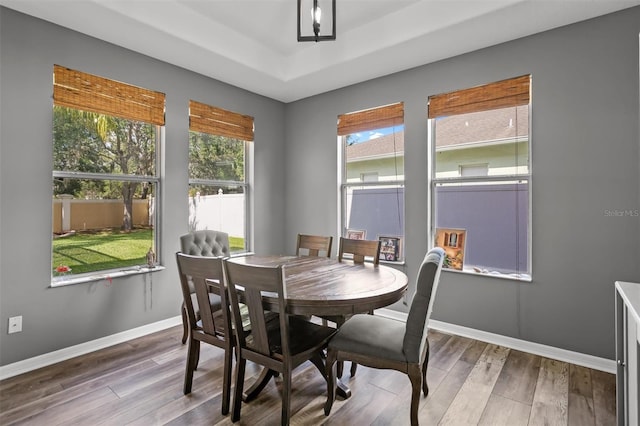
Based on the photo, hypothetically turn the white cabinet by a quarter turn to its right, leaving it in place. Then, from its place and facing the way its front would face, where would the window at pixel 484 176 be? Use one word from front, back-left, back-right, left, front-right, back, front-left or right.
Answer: front-left

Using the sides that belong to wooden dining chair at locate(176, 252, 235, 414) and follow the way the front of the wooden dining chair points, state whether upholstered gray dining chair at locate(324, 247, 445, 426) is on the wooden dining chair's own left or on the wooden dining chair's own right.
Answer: on the wooden dining chair's own right

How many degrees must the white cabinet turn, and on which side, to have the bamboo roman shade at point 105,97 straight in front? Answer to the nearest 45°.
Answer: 0° — it already faces it

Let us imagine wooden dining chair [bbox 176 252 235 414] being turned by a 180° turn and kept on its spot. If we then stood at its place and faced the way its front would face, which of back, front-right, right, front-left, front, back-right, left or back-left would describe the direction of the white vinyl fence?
back-right

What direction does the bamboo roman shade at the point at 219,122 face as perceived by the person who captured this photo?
facing the viewer and to the right of the viewer

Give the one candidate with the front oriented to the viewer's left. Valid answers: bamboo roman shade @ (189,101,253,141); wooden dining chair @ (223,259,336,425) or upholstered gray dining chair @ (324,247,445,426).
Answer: the upholstered gray dining chair

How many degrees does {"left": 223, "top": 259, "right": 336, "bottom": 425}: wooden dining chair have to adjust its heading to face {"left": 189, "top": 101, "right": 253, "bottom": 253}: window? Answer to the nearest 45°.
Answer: approximately 45° to its left

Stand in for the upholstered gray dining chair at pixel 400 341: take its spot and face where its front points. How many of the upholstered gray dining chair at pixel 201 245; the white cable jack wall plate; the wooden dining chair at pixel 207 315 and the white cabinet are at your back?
1

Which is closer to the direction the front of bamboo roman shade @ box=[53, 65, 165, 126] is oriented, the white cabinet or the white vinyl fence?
the white cabinet

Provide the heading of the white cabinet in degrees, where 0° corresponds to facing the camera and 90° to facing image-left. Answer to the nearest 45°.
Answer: approximately 90°

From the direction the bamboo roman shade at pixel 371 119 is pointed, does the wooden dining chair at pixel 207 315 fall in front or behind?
in front
